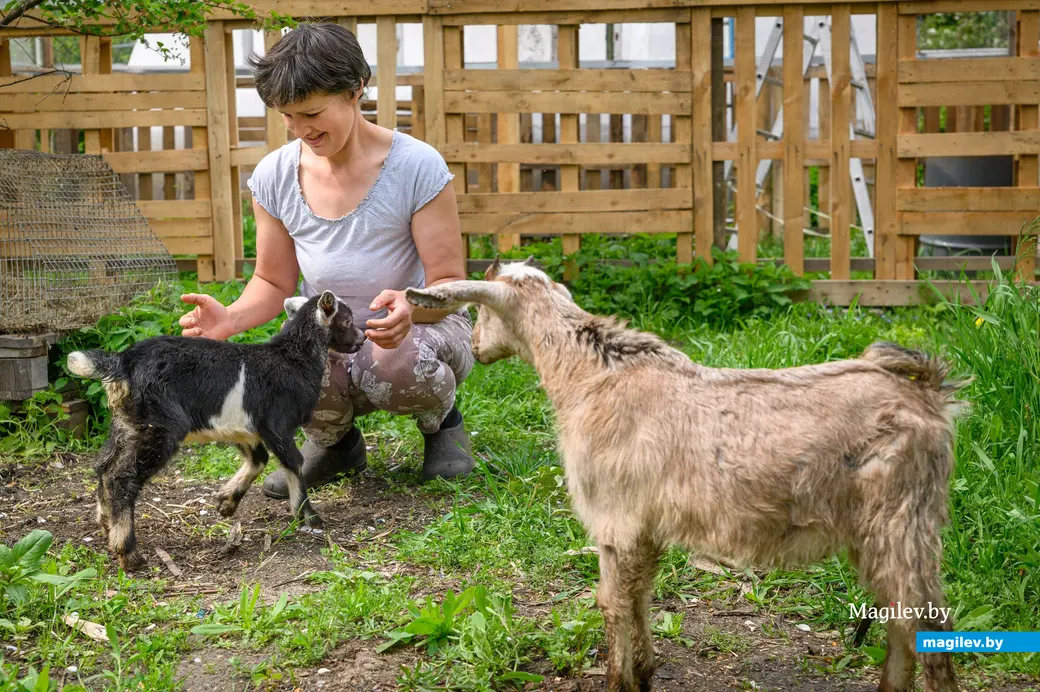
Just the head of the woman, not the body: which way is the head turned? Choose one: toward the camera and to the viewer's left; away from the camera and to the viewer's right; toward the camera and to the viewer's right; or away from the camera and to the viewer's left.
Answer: toward the camera and to the viewer's left

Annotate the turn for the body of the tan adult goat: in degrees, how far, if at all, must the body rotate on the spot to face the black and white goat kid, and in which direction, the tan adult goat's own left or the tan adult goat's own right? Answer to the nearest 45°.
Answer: approximately 45° to the tan adult goat's own right

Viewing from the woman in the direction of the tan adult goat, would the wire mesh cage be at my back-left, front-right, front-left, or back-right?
back-right

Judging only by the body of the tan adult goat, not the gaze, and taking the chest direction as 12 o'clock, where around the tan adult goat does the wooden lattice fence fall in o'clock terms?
The wooden lattice fence is roughly at 3 o'clock from the tan adult goat.

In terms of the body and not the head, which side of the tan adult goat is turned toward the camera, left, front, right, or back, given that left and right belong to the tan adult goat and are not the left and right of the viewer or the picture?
left

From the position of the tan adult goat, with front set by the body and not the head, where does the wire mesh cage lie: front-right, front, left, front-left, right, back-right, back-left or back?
front-right

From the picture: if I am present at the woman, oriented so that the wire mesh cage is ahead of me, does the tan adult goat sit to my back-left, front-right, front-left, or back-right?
back-left
